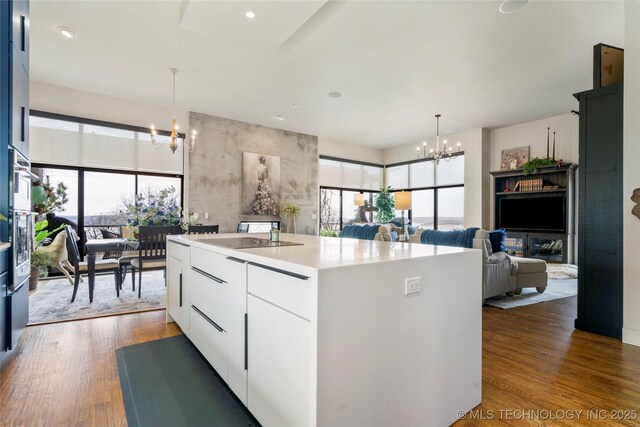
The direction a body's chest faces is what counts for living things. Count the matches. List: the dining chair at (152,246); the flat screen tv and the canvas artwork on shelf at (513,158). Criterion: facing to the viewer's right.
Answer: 0

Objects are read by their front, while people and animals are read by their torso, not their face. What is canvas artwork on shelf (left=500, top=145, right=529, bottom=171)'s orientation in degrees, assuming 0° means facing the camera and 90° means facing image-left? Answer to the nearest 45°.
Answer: approximately 45°

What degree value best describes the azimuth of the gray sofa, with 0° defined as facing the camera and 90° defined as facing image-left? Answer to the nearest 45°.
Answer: approximately 225°

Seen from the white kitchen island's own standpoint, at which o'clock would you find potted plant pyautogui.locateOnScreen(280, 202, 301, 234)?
The potted plant is roughly at 4 o'clock from the white kitchen island.

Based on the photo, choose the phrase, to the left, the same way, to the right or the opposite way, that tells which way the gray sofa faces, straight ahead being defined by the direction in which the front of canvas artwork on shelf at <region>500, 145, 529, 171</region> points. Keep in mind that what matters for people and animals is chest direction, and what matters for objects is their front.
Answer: the opposite way

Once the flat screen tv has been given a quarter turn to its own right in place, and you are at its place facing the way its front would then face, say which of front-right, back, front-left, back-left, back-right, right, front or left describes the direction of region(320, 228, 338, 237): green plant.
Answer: front-left

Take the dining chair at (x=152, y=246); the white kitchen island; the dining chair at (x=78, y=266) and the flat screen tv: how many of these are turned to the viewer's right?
1

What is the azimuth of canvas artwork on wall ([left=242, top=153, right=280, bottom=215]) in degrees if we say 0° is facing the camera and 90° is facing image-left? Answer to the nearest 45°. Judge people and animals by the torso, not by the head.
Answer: approximately 315°

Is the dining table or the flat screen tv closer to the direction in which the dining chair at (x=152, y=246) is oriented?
the dining table

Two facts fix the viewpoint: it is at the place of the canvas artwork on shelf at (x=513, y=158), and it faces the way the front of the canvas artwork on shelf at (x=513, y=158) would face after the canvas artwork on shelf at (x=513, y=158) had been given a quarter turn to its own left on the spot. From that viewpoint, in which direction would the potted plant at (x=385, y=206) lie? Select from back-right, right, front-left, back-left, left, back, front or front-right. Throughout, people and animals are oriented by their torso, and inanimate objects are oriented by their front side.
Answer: back-right

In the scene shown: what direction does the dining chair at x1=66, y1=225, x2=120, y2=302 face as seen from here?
to the viewer's right

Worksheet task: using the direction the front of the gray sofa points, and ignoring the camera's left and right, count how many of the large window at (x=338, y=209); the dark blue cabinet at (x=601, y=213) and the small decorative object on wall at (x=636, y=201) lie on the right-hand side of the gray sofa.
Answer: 2

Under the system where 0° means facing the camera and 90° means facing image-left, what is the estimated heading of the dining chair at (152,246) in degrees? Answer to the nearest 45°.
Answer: approximately 135°

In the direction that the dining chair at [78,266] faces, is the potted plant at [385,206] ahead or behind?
ahead

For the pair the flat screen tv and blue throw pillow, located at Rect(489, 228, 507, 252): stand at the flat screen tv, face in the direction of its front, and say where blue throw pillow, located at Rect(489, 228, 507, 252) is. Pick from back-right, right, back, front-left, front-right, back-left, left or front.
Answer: front-left

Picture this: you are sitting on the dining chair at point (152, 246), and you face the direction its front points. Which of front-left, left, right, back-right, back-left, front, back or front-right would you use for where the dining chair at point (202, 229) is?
right

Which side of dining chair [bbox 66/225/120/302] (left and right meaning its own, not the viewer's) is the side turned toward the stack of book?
front
